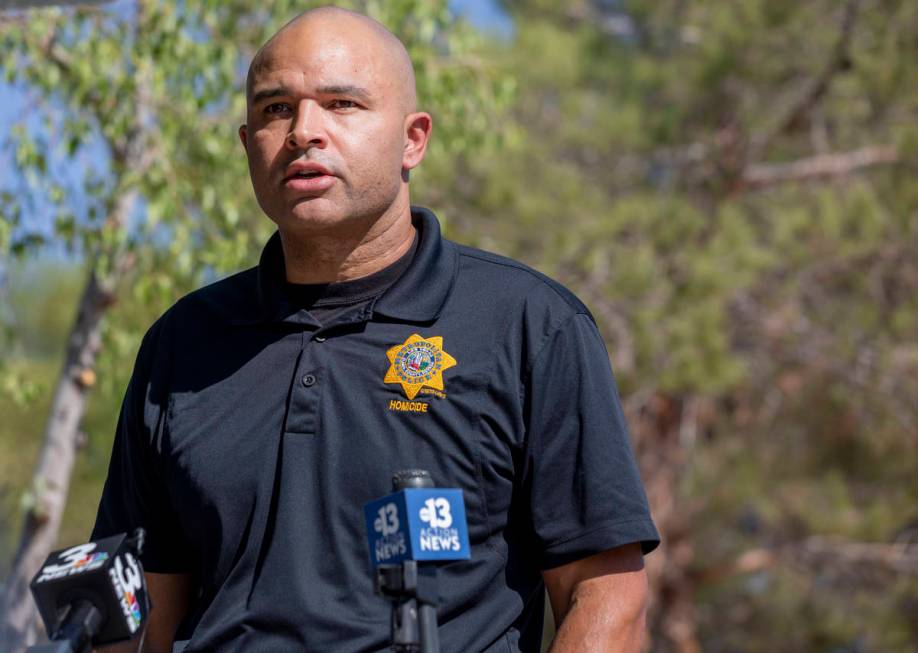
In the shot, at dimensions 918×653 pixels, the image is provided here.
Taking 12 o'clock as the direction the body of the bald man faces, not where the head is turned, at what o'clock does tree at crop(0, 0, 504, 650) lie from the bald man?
The tree is roughly at 4 o'clock from the bald man.

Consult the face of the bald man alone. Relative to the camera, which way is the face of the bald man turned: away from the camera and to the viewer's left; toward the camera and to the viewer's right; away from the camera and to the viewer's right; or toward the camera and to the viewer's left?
toward the camera and to the viewer's left

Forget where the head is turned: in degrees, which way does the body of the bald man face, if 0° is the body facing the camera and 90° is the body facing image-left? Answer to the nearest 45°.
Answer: approximately 45°

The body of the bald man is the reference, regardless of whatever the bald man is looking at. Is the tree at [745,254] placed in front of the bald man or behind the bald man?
behind
